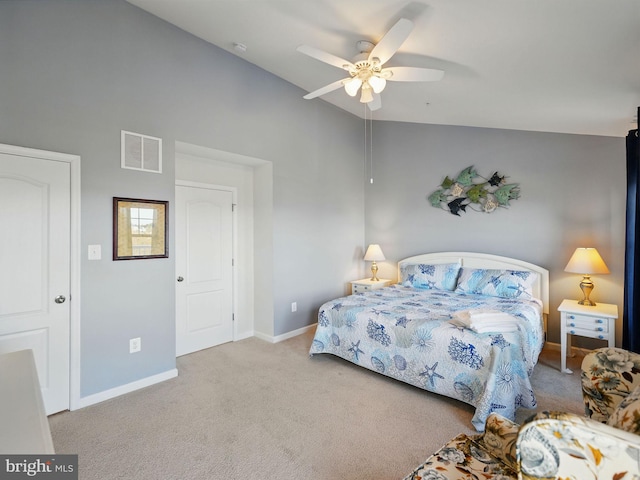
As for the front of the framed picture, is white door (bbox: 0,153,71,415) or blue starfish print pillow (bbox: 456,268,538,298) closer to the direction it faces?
the blue starfish print pillow

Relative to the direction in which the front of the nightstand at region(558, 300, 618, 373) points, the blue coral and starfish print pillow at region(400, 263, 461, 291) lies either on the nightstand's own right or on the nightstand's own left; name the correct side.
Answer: on the nightstand's own right

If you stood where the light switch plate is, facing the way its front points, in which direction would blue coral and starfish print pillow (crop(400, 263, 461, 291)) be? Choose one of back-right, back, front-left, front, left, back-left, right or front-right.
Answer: left

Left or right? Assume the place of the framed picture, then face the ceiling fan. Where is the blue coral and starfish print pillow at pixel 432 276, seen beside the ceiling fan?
left

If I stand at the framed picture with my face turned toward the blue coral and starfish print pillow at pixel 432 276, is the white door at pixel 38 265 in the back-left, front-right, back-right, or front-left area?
back-right
